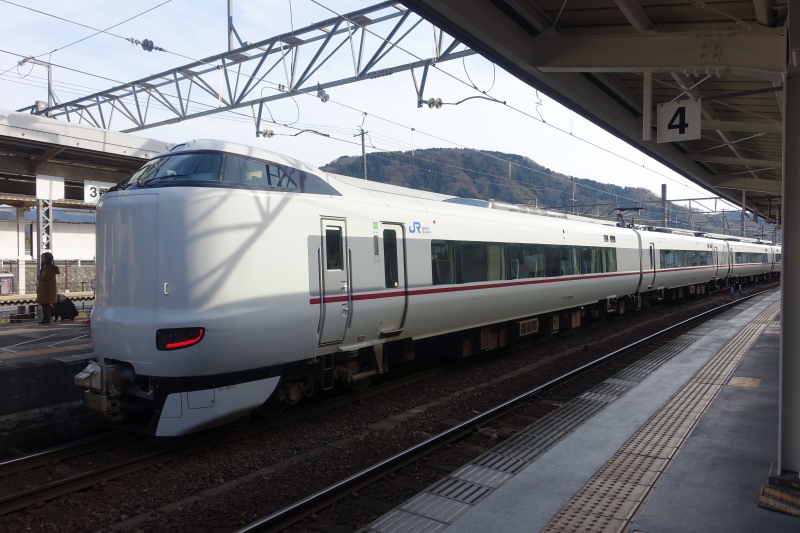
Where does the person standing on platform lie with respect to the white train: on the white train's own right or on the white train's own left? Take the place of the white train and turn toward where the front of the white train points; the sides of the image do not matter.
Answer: on the white train's own right

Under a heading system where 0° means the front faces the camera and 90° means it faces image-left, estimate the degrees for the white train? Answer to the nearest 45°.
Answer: approximately 45°

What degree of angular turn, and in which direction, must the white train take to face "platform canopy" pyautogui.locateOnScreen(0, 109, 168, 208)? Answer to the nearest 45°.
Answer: approximately 90° to its right

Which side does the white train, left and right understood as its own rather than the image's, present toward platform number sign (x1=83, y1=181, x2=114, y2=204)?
front

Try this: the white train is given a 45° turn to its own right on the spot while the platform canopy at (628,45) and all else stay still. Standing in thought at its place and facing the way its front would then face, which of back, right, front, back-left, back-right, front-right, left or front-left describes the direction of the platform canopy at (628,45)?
back
